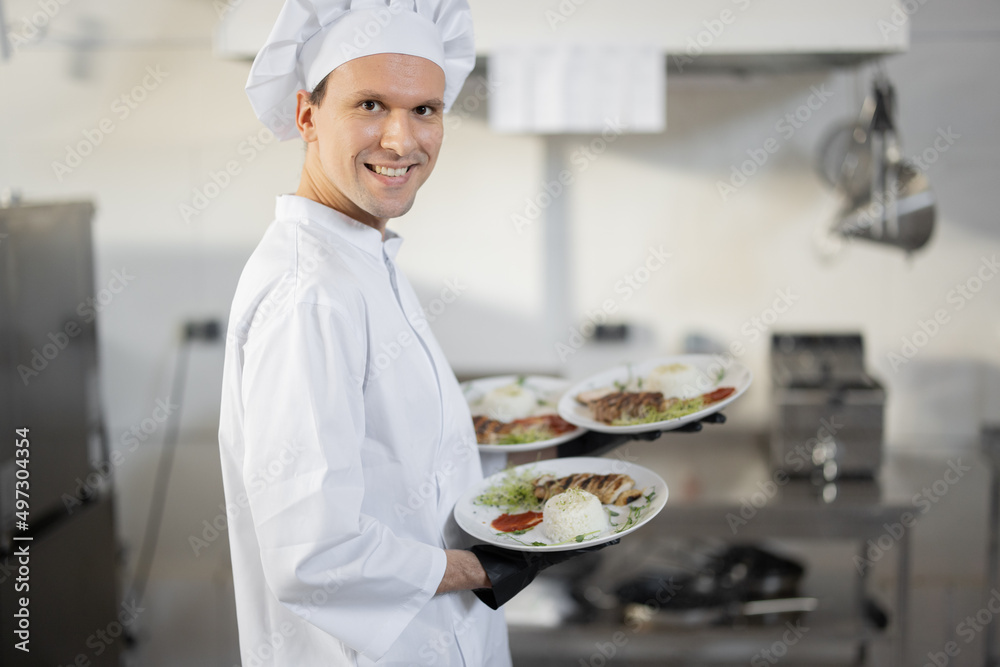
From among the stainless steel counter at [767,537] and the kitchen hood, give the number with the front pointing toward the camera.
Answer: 2

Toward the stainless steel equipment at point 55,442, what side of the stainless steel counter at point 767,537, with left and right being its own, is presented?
right

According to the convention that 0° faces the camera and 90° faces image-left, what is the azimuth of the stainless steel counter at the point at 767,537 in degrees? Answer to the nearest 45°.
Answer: approximately 0°

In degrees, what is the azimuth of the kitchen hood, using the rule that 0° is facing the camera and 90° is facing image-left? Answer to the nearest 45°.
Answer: approximately 0°
